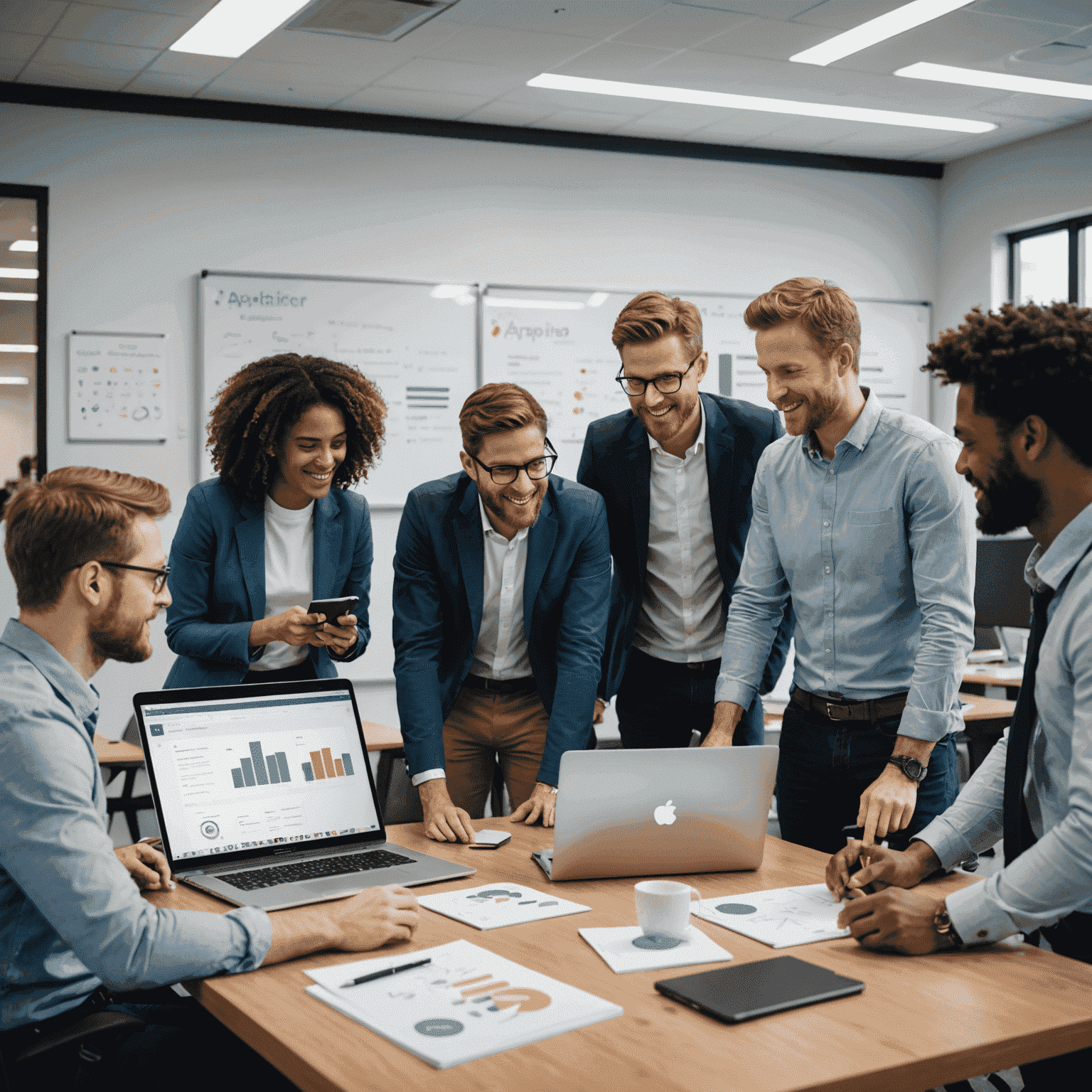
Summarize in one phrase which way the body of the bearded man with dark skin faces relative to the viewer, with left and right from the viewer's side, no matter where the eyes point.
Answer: facing to the left of the viewer

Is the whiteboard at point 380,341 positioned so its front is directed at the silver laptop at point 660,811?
yes

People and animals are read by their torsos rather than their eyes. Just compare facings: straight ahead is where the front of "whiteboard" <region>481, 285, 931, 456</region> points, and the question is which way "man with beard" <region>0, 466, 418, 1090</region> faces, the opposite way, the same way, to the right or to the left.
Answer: to the left

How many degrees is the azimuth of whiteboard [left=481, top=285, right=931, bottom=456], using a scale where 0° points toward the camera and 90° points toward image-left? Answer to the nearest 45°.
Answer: approximately 0°

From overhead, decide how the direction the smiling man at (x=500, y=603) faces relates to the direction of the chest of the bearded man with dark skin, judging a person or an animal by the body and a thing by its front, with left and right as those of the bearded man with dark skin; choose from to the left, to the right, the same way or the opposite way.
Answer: to the left

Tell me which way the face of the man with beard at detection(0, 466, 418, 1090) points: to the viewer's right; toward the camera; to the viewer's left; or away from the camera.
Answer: to the viewer's right

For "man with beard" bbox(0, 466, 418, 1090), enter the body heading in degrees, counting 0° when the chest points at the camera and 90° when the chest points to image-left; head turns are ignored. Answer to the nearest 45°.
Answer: approximately 270°

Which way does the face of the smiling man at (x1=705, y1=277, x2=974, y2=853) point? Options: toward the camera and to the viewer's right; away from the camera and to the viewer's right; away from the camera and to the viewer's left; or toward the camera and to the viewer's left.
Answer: toward the camera and to the viewer's left

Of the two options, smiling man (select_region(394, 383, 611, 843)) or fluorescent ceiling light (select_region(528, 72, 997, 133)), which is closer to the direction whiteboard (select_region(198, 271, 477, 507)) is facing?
the smiling man

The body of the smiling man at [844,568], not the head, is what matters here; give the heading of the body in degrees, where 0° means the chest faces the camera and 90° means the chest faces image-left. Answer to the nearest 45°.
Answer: approximately 45°

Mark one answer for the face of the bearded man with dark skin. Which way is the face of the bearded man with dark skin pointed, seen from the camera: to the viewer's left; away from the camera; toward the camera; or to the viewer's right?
to the viewer's left

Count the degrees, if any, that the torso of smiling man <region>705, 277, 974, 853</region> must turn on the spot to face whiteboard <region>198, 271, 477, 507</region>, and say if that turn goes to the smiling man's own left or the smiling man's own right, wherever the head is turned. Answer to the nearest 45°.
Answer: approximately 90° to the smiling man's own right
